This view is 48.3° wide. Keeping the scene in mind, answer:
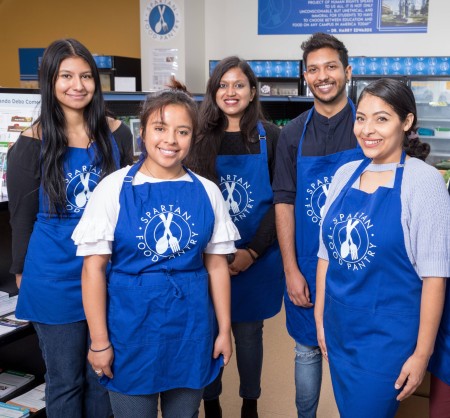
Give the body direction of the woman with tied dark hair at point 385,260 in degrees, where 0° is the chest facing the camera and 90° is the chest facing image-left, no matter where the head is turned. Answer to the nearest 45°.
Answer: approximately 45°

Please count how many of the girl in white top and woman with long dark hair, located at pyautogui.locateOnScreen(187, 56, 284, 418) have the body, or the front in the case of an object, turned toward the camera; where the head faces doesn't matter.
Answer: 2

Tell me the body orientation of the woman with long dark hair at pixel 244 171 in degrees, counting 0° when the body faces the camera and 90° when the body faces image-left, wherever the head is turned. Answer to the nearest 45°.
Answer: approximately 0°

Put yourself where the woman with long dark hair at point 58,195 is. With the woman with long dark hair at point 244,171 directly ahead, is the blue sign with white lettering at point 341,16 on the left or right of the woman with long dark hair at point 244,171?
left

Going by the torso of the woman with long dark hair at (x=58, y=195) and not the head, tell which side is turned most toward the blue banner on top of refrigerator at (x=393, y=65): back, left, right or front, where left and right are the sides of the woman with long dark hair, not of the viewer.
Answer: left

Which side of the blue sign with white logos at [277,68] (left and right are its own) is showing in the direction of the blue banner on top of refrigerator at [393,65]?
left

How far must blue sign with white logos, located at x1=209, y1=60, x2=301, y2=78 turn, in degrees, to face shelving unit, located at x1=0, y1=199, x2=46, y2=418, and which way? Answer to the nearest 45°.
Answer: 0° — it already faces it
